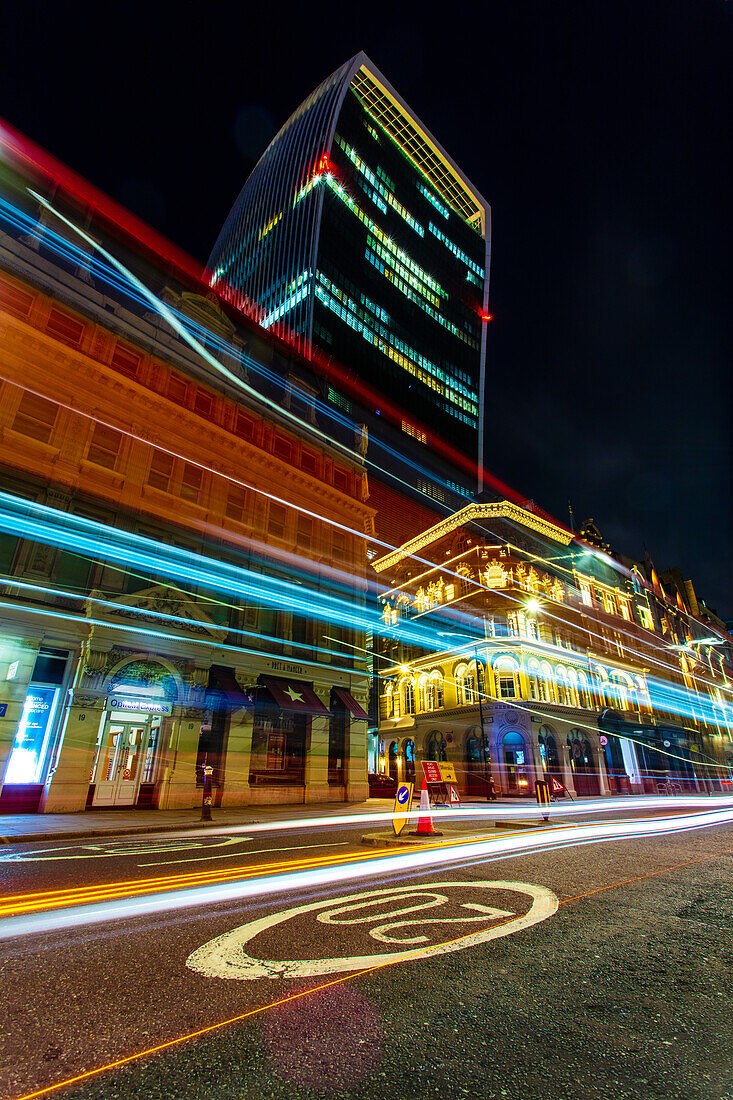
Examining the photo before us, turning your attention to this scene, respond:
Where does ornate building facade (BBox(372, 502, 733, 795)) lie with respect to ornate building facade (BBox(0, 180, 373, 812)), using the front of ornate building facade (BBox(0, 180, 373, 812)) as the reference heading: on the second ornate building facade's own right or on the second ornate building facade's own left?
on the second ornate building facade's own left

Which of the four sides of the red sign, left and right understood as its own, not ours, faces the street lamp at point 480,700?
back

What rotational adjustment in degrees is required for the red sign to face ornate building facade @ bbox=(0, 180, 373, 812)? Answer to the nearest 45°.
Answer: approximately 90° to its right

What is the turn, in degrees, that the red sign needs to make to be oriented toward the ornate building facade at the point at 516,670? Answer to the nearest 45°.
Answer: approximately 180°

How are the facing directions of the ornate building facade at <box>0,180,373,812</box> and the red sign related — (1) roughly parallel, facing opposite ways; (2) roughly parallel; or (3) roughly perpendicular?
roughly perpendicular

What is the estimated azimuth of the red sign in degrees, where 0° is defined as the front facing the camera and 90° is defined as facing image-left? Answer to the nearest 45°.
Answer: approximately 0°

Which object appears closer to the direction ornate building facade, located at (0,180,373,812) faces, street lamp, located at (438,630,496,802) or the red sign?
the red sign

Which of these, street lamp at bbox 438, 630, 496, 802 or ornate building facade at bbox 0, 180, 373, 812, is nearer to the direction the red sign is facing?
the ornate building facade
